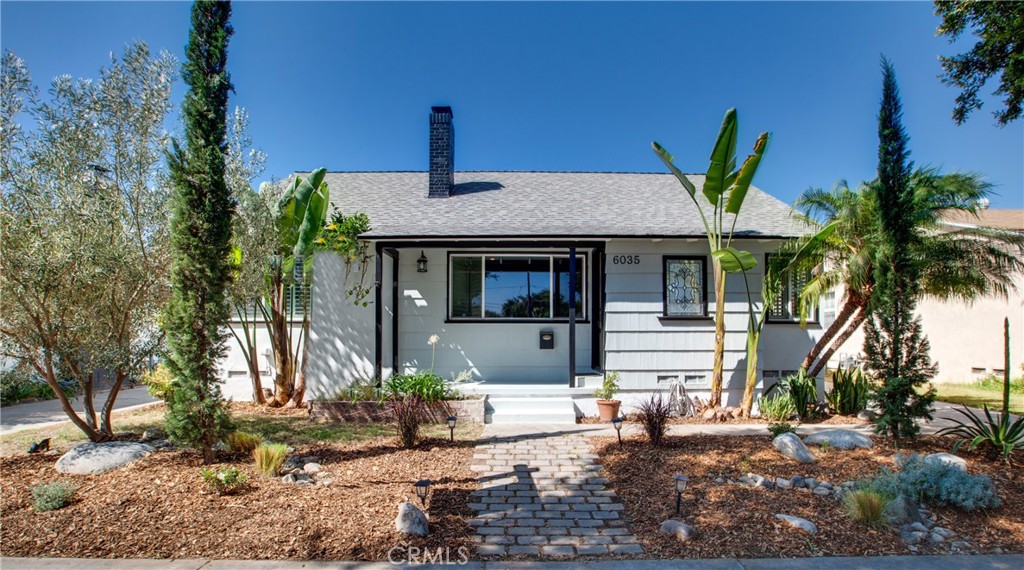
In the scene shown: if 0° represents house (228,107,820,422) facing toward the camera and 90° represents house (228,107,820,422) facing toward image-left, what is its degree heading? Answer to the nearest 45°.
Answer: approximately 0°

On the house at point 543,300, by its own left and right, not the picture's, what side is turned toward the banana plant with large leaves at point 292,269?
right

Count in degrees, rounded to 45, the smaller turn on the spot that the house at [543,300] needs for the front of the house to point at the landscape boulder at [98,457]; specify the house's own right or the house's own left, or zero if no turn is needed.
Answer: approximately 45° to the house's own right
